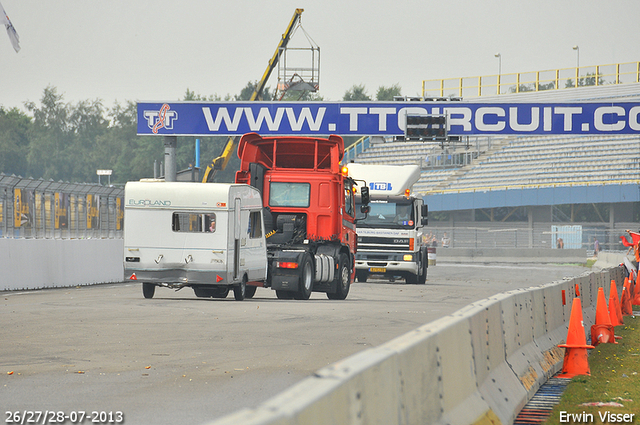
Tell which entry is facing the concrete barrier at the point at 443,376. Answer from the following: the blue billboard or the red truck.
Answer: the blue billboard

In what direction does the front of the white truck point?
toward the camera

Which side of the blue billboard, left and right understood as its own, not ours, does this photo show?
front

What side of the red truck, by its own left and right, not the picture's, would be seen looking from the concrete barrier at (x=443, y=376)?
back

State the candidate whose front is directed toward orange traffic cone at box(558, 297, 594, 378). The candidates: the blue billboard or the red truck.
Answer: the blue billboard

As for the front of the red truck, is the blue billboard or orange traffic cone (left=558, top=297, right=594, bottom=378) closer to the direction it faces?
the blue billboard

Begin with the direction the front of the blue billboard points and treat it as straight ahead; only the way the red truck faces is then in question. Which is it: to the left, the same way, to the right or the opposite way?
the opposite way

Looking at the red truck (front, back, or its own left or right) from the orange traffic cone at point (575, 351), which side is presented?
back

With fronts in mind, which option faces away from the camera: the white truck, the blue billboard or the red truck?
the red truck

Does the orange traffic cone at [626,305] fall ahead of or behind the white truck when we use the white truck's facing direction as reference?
ahead

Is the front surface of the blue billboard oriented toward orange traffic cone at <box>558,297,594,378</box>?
yes

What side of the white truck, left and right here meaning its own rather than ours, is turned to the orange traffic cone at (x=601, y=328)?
front

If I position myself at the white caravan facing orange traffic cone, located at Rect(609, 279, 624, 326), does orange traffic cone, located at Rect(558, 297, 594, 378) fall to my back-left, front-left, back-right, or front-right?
front-right

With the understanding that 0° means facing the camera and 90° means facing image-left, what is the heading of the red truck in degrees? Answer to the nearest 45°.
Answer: approximately 180°

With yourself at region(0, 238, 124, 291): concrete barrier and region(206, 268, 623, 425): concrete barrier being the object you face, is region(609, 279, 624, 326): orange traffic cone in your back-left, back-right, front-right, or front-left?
front-left

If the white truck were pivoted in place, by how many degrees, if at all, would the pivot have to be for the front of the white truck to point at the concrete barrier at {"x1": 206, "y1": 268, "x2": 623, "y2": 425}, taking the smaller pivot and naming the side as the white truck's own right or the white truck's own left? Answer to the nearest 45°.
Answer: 0° — it already faces it

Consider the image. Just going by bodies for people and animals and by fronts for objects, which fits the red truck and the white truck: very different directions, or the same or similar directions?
very different directions

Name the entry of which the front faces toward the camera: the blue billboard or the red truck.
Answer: the blue billboard
